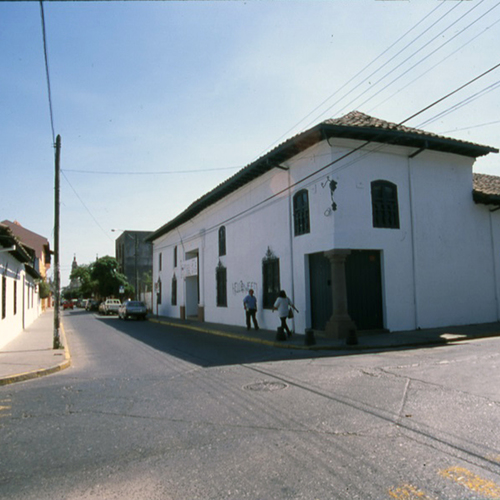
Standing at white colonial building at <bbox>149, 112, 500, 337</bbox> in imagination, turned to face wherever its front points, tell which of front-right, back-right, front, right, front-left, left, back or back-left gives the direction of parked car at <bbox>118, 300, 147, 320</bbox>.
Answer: right

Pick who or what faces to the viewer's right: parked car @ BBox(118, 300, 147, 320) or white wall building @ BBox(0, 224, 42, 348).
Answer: the white wall building

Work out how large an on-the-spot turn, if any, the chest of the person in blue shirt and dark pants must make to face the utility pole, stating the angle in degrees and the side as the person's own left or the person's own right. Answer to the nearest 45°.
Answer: approximately 90° to the person's own right

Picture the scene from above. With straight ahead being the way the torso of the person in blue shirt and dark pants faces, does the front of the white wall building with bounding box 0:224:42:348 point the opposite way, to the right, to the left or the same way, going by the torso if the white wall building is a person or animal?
to the left

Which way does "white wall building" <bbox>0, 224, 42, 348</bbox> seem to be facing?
to the viewer's right

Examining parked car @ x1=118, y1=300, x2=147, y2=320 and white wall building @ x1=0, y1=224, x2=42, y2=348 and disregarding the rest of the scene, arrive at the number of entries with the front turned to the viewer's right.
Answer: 1

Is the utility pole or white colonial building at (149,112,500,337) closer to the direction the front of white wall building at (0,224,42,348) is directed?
the white colonial building
